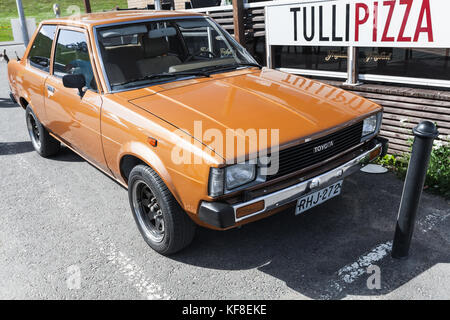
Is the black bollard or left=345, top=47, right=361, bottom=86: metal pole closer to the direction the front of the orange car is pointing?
the black bollard

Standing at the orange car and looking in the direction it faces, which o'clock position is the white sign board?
The white sign board is roughly at 9 o'clock from the orange car.

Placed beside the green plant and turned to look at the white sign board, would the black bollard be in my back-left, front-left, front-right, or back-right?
back-left

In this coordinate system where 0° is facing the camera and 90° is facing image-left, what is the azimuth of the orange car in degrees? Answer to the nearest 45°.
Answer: approximately 315°

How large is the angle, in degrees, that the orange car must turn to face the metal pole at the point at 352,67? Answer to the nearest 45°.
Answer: approximately 90° to its left

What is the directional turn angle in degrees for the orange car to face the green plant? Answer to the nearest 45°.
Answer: approximately 45° to its left

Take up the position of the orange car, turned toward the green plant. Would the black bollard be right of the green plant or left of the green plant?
right
